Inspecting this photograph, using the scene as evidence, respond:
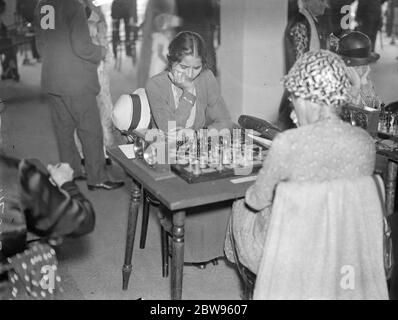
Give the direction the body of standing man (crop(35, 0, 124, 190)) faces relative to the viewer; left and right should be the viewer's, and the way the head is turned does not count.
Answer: facing away from the viewer and to the right of the viewer

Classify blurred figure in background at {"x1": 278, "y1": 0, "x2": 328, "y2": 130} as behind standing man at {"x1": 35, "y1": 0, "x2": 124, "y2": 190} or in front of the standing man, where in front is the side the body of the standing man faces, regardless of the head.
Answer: in front

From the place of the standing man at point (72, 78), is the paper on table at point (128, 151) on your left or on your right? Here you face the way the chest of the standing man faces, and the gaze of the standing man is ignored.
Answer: on your right

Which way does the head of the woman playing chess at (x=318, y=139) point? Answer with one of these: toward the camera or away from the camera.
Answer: away from the camera
